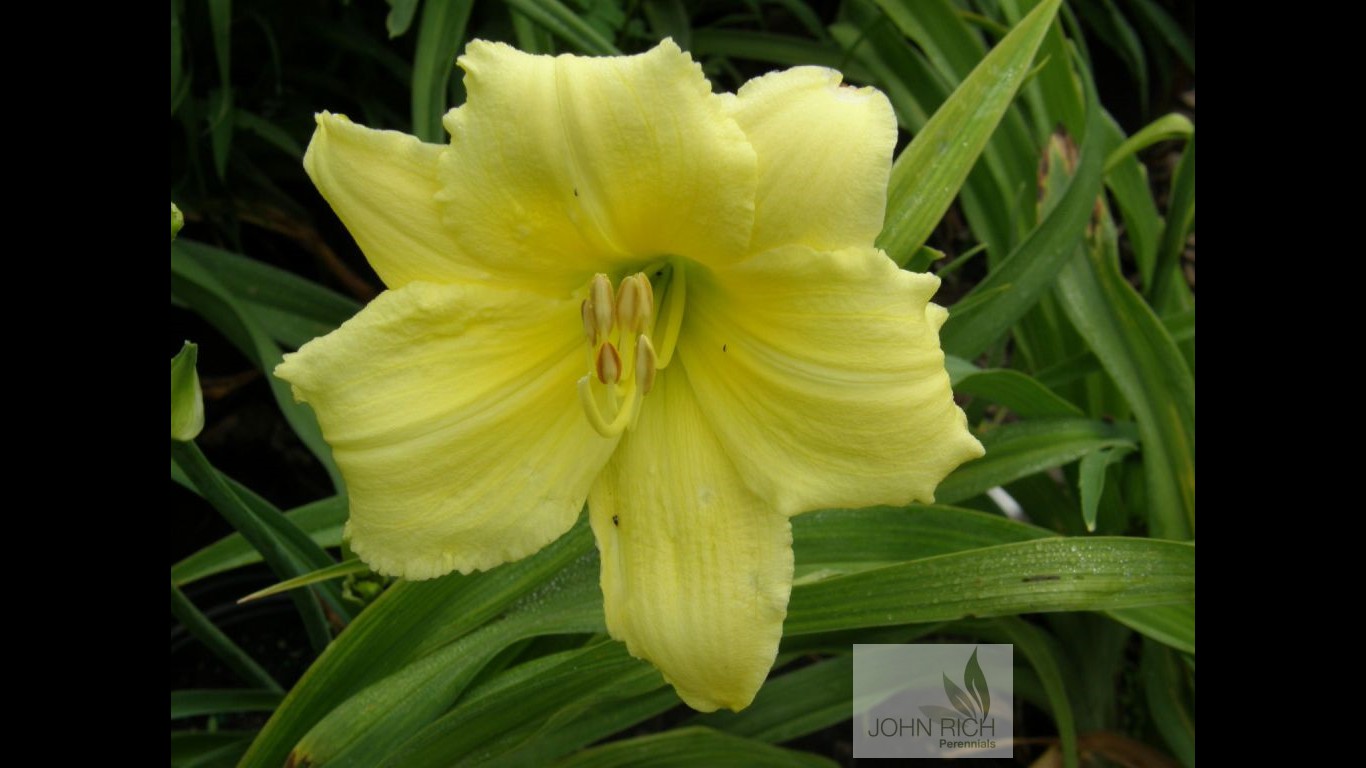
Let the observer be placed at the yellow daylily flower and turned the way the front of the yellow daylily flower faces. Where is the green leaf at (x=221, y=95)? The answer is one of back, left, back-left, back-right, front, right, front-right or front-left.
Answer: back-right

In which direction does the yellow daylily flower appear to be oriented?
toward the camera

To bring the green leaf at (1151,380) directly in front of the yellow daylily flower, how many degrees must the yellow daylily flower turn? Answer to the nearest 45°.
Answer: approximately 135° to its left

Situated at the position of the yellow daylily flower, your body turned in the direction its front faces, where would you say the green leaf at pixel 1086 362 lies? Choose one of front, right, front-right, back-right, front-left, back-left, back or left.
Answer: back-left

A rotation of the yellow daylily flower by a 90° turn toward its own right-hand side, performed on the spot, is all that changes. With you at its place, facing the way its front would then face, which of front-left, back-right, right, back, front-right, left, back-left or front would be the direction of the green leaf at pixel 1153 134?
back-right

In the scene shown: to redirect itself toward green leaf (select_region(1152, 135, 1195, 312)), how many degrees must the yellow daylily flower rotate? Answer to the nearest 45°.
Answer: approximately 135° to its left

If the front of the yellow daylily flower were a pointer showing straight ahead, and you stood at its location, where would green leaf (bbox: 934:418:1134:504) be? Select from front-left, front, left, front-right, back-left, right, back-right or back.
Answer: back-left
